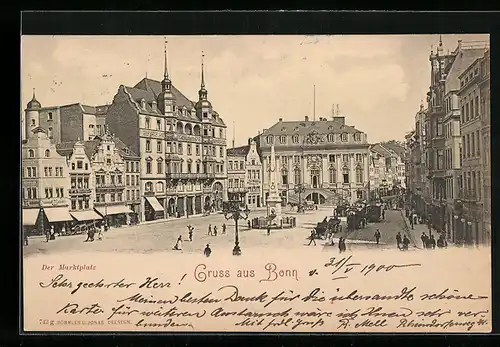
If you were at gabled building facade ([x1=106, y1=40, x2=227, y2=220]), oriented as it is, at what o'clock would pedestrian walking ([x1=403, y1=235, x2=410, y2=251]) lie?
The pedestrian walking is roughly at 11 o'clock from the gabled building facade.

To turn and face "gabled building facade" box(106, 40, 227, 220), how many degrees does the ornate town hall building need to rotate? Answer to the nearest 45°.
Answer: approximately 90° to its right
